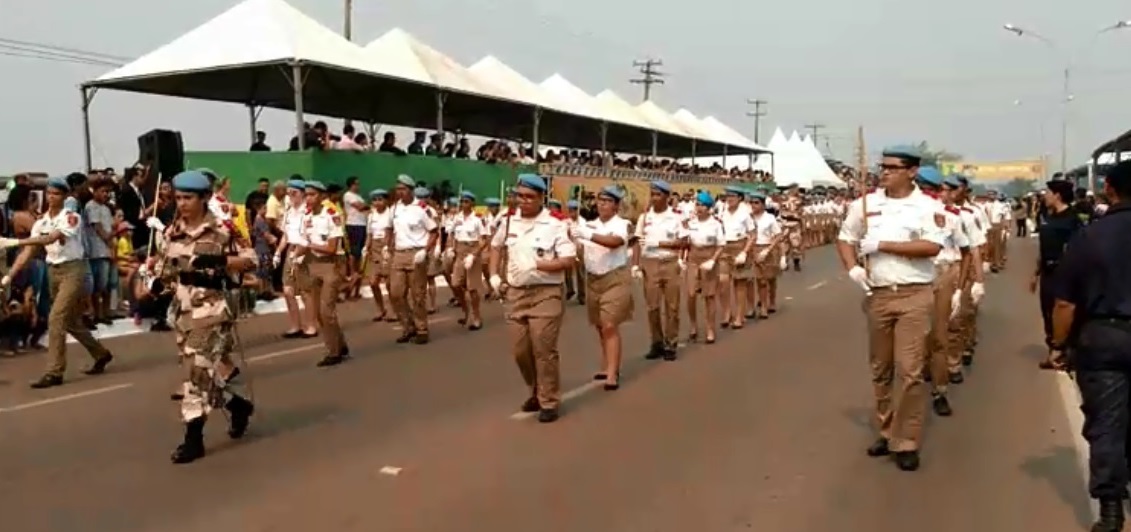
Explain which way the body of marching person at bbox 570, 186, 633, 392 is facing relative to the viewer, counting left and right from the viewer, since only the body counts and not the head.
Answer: facing the viewer and to the left of the viewer

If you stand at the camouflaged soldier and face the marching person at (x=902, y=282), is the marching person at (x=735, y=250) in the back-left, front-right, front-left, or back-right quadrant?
front-left

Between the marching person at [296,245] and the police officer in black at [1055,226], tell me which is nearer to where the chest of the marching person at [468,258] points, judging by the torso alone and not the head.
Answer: the marching person

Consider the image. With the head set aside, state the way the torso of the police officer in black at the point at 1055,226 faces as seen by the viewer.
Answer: to the viewer's left

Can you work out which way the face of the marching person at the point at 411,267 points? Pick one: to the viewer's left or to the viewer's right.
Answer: to the viewer's left

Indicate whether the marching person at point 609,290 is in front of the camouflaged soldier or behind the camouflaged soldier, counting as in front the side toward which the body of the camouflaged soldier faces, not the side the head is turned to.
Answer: behind

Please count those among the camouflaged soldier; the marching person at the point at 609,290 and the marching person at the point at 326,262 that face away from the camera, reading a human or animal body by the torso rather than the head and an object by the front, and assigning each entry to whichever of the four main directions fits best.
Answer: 0

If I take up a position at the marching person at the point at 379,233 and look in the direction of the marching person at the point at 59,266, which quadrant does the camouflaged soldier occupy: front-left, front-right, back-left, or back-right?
front-left

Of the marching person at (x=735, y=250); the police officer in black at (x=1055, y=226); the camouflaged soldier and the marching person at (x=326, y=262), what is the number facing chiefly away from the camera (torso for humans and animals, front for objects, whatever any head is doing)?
0

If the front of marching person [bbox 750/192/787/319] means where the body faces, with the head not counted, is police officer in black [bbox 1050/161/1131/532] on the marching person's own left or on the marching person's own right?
on the marching person's own left

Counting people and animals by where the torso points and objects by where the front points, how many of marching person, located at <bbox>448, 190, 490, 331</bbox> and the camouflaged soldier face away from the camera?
0

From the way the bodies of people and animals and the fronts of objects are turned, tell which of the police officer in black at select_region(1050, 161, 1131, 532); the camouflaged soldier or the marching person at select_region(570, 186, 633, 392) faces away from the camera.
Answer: the police officer in black

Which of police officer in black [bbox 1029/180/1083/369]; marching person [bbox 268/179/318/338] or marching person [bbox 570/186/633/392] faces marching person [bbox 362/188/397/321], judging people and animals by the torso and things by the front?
the police officer in black
